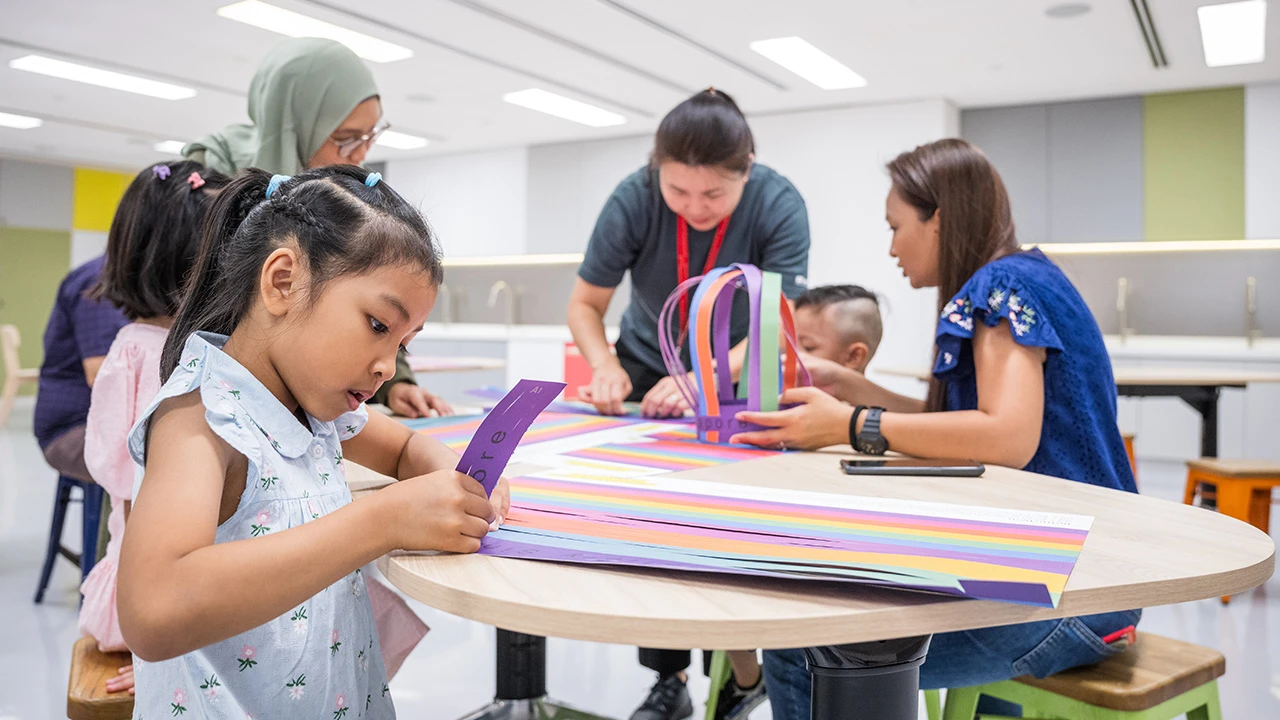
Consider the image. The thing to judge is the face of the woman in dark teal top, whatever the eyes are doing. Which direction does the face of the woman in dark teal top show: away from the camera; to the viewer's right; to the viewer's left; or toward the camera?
toward the camera

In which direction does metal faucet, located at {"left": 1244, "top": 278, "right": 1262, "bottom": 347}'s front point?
toward the camera

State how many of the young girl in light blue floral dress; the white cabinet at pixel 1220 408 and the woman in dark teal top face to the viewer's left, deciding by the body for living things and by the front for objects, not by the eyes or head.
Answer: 0

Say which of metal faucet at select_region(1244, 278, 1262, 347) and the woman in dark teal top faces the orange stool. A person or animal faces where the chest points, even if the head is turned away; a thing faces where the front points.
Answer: the metal faucet

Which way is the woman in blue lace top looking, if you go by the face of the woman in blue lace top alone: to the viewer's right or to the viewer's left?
to the viewer's left

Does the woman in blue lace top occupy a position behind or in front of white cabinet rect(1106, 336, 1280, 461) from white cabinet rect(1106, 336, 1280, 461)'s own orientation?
in front

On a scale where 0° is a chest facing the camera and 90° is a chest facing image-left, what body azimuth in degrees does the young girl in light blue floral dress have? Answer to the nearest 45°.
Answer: approximately 315°

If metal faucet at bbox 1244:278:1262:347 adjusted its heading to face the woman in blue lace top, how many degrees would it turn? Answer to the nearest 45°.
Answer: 0° — it already faces them

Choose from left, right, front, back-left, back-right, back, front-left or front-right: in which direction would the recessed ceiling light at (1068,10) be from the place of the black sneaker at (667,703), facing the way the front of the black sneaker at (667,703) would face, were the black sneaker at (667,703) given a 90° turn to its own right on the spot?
right

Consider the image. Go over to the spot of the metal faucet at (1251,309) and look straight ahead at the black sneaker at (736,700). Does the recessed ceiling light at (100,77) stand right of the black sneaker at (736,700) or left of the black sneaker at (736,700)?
right

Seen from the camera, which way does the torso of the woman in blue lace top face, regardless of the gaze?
to the viewer's left

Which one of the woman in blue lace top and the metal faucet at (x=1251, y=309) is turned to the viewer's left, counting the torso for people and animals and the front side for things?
the woman in blue lace top

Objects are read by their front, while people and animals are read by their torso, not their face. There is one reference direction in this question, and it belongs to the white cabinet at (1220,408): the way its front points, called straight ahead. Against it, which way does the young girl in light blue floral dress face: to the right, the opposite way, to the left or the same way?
to the left

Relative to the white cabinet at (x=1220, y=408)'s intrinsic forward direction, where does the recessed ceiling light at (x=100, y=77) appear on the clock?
The recessed ceiling light is roughly at 2 o'clock from the white cabinet.

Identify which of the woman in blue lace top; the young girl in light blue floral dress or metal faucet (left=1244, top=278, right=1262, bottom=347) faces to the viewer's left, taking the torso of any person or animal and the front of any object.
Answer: the woman in blue lace top

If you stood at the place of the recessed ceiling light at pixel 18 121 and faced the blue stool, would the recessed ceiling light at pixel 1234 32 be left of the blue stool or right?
left

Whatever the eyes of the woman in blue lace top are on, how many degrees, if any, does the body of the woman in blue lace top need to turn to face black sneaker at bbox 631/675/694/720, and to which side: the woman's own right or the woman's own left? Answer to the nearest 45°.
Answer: approximately 45° to the woman's own right
